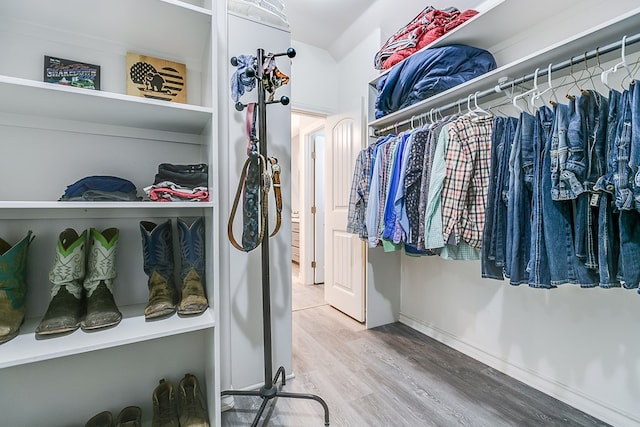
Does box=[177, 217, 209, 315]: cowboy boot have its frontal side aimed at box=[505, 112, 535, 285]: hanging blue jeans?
no

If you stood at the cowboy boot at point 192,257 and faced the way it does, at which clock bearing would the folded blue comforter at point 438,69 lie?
The folded blue comforter is roughly at 9 o'clock from the cowboy boot.

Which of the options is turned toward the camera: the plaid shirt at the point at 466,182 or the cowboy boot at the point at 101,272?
the cowboy boot

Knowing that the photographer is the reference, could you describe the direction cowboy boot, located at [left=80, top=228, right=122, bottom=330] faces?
facing the viewer

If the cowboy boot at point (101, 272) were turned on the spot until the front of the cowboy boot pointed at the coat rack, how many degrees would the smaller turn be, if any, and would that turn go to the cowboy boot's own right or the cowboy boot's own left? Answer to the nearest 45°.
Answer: approximately 90° to the cowboy boot's own left

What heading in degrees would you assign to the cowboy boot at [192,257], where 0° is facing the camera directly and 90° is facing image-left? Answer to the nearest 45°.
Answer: approximately 0°

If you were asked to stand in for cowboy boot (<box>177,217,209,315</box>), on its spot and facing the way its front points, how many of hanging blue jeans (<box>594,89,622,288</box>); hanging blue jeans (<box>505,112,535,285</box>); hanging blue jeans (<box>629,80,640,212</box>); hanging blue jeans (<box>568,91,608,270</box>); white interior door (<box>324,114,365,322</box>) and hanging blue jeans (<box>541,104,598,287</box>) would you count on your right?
0

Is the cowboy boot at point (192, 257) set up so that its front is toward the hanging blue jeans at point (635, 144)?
no

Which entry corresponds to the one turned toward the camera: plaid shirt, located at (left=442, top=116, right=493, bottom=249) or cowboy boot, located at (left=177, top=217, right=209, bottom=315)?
the cowboy boot

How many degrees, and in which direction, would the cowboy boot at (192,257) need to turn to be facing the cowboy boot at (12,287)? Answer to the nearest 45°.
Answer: approximately 90° to its right

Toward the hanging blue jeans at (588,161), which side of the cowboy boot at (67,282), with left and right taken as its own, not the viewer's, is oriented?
left

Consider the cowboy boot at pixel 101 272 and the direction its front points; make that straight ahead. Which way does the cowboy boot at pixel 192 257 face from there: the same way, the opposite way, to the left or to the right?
the same way

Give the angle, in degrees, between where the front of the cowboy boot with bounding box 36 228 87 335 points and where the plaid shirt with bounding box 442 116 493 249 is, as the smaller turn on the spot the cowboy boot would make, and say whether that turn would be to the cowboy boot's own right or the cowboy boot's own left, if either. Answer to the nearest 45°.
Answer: approximately 90° to the cowboy boot's own left
